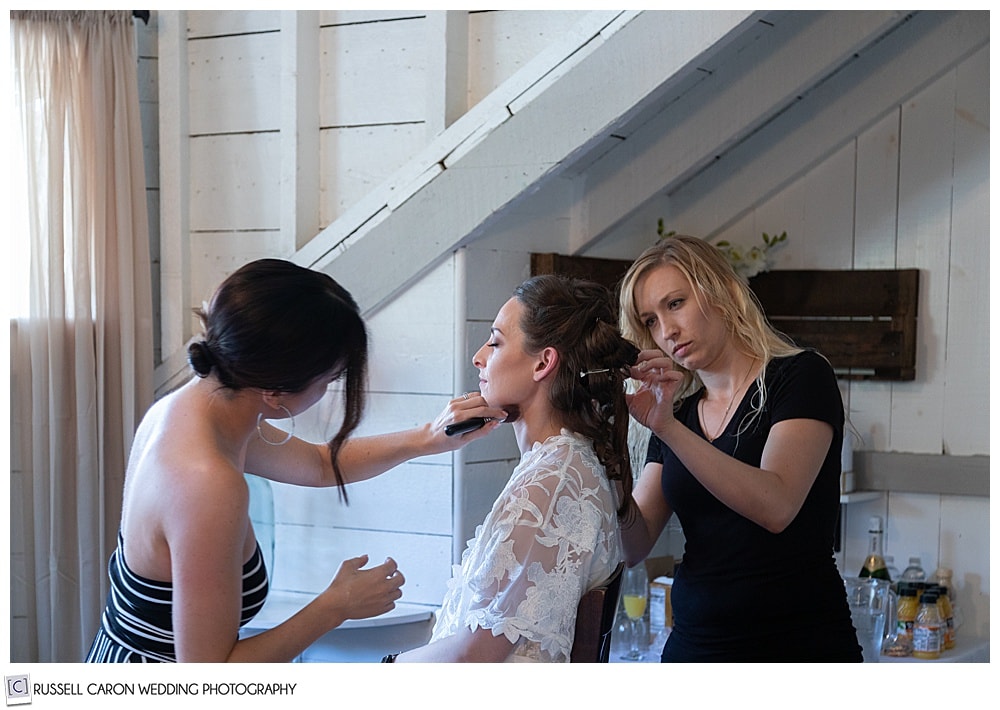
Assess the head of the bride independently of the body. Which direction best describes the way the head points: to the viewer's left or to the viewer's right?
to the viewer's left

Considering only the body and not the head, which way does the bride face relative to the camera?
to the viewer's left

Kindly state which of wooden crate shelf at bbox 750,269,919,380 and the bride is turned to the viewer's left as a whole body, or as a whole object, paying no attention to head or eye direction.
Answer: the bride

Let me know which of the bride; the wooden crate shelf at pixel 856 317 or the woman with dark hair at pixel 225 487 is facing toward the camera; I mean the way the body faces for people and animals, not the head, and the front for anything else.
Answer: the wooden crate shelf

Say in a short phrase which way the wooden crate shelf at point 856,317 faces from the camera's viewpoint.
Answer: facing the viewer

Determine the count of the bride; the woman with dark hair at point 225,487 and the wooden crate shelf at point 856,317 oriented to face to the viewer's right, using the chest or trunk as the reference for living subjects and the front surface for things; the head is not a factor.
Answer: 1

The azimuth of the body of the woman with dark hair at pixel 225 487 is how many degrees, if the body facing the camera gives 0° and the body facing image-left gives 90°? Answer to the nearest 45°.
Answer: approximately 270°

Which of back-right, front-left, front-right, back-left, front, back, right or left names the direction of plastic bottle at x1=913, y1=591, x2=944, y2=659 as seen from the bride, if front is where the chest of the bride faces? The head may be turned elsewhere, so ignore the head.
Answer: back-right

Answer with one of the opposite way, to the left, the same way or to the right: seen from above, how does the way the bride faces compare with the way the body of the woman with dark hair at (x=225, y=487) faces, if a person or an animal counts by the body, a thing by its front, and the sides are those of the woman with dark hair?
the opposite way

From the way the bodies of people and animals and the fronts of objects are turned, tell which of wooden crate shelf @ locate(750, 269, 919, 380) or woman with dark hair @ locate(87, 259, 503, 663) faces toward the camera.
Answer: the wooden crate shelf

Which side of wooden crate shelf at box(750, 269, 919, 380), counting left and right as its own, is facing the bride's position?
front

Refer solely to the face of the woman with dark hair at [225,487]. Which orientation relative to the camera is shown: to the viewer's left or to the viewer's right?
to the viewer's right

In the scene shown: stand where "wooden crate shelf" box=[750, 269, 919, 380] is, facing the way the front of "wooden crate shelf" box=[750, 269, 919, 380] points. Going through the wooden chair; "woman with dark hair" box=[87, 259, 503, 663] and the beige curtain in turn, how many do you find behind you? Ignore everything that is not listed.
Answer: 0
